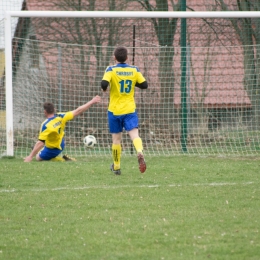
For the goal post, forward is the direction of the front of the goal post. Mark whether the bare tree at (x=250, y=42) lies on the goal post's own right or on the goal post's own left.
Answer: on the goal post's own left

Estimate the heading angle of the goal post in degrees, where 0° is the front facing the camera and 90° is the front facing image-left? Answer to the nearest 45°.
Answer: approximately 0°

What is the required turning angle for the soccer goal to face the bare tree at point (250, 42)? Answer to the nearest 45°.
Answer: approximately 135° to its left

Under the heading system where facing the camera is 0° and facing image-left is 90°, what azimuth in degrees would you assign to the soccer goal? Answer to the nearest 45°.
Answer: approximately 0°
